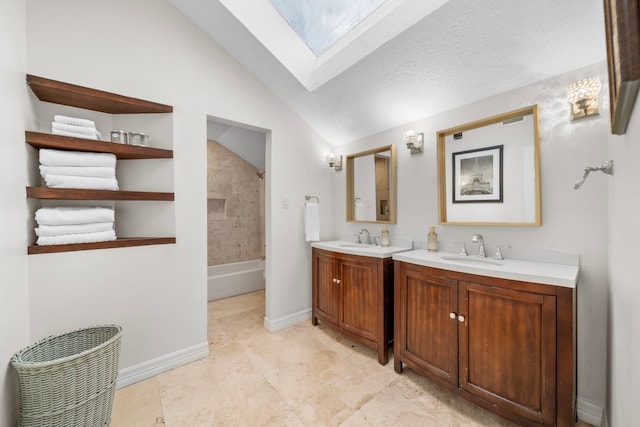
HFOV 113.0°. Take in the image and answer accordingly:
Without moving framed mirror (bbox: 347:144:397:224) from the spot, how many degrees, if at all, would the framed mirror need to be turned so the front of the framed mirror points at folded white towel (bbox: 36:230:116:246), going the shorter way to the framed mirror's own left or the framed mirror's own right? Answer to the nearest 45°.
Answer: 0° — it already faces it

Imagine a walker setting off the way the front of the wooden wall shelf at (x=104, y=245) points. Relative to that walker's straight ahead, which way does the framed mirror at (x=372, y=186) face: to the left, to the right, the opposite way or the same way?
to the right

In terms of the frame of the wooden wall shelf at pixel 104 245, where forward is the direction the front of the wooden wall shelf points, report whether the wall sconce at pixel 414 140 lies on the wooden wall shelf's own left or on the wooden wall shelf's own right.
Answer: on the wooden wall shelf's own left
